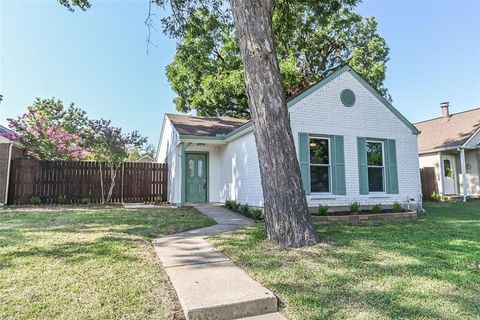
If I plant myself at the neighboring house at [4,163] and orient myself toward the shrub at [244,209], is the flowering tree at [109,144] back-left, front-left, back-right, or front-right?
front-left

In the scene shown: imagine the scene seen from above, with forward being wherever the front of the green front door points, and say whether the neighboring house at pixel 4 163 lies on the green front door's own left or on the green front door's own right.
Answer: on the green front door's own right

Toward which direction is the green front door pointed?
toward the camera

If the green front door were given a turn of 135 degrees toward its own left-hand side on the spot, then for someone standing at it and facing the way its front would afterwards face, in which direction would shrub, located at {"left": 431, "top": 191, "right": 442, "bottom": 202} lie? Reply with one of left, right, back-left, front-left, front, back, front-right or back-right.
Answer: front-right

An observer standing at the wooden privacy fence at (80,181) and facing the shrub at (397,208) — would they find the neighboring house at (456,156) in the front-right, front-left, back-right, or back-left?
front-left

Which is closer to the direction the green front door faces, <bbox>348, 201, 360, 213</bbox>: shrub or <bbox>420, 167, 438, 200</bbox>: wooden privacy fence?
the shrub

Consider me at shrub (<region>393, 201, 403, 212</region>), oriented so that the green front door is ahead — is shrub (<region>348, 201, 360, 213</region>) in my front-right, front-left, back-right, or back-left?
front-left

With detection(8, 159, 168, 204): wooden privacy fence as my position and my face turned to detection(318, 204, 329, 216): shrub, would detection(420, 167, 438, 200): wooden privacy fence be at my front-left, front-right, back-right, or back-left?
front-left

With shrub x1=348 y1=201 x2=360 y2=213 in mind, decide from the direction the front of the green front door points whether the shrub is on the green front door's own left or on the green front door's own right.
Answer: on the green front door's own left

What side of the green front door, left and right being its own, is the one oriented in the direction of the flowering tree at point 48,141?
right

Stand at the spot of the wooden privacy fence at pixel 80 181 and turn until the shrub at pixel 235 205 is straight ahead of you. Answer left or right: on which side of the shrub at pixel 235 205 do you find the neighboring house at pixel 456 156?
left

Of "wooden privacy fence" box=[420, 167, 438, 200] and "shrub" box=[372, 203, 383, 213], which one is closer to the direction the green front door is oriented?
the shrub

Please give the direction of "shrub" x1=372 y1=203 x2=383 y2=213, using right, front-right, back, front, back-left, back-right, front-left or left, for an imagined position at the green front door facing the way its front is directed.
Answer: front-left

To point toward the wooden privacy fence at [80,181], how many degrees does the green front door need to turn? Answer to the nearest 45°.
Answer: approximately 90° to its right

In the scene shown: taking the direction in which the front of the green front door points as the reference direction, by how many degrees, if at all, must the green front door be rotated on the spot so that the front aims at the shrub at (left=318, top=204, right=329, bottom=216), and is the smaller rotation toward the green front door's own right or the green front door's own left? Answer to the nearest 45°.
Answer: approximately 45° to the green front door's own left

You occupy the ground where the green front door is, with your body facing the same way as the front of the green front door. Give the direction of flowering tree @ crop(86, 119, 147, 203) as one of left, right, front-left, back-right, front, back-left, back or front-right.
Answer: right
